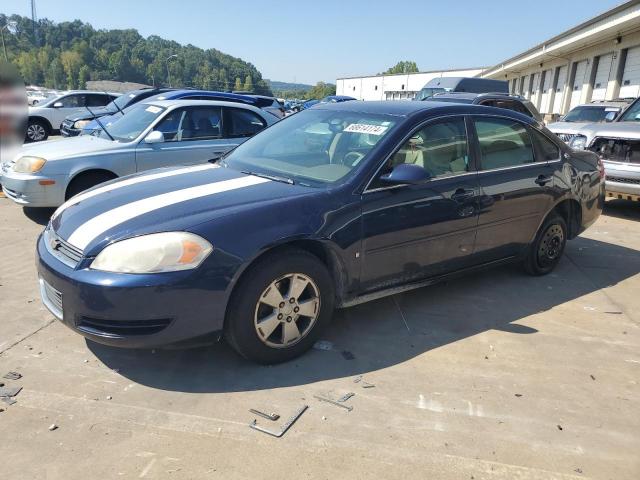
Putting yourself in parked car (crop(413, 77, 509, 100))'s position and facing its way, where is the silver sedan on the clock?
The silver sedan is roughly at 11 o'clock from the parked car.

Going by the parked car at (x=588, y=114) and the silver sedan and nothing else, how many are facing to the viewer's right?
0

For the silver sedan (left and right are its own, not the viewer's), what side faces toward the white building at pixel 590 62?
back

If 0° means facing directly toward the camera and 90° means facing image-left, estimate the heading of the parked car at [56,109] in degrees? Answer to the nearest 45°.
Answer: approximately 90°

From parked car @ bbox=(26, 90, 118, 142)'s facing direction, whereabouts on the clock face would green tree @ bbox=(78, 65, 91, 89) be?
The green tree is roughly at 3 o'clock from the parked car.

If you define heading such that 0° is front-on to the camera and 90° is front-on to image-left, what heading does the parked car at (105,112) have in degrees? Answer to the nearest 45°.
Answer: approximately 45°

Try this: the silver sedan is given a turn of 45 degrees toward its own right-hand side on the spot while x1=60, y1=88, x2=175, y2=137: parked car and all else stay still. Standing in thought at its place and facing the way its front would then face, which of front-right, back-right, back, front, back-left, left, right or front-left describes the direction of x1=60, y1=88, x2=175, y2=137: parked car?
right

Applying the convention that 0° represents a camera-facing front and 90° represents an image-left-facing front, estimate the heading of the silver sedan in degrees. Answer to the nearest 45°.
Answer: approximately 45°

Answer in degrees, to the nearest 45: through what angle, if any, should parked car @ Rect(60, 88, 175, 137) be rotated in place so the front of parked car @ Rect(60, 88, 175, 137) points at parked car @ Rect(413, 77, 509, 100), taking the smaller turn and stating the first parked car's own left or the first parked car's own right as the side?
approximately 135° to the first parked car's own left

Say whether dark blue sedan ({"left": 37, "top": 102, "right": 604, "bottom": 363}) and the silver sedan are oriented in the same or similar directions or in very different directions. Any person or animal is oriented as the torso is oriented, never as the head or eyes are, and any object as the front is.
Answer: same or similar directions

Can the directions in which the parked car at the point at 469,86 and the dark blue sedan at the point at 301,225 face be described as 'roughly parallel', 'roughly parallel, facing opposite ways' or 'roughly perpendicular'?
roughly parallel

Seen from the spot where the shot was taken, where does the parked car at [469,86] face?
facing the viewer and to the left of the viewer

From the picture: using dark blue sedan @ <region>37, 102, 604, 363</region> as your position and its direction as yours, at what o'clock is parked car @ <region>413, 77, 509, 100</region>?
The parked car is roughly at 5 o'clock from the dark blue sedan.

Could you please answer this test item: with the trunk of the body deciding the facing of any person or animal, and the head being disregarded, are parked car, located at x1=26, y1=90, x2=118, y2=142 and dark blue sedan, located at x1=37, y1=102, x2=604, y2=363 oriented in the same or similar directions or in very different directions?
same or similar directions

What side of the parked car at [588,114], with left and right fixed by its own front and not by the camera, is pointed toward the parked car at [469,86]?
right
